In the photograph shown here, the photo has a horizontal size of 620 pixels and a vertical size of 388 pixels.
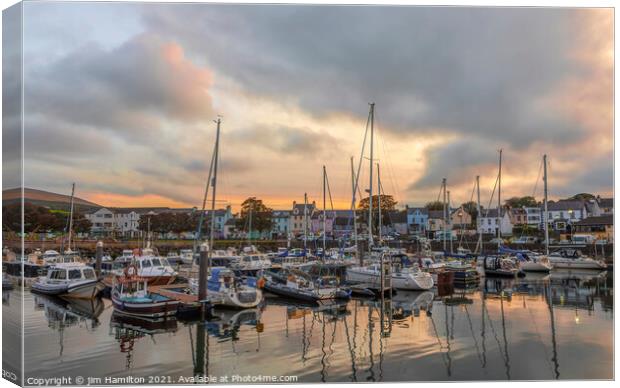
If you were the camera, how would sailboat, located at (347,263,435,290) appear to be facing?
facing the viewer and to the right of the viewer

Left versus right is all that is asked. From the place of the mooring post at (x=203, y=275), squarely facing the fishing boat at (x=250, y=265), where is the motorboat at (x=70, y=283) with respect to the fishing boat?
left
